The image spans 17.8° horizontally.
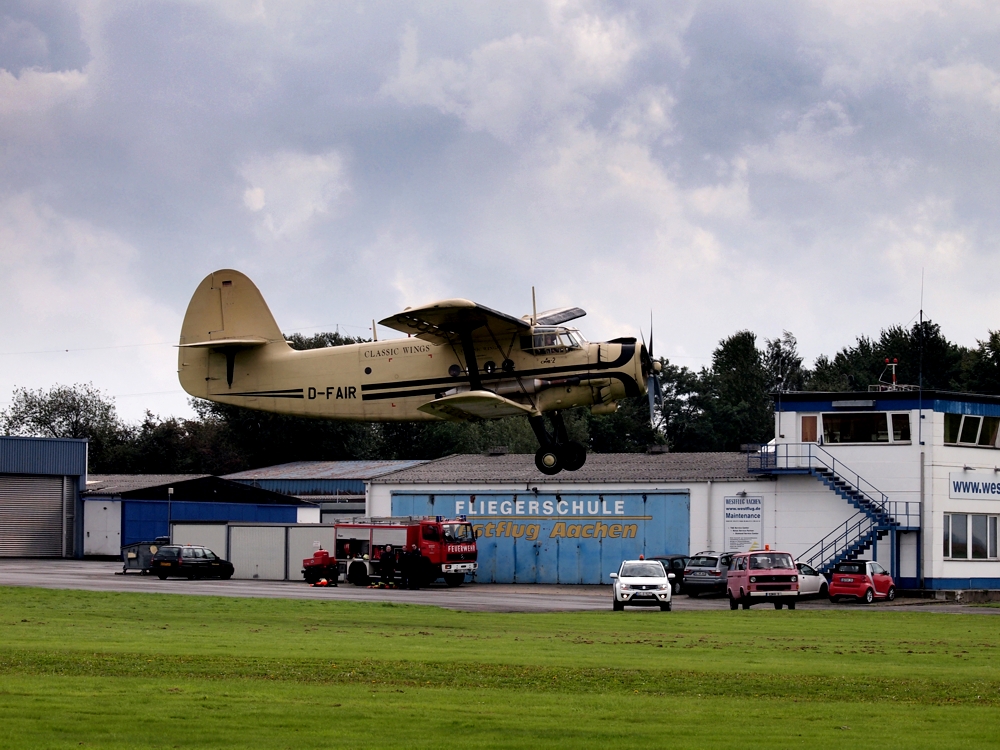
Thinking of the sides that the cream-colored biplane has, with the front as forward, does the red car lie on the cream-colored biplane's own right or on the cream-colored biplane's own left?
on the cream-colored biplane's own left

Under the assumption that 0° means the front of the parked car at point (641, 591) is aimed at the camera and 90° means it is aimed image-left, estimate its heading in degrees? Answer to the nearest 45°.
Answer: approximately 0°

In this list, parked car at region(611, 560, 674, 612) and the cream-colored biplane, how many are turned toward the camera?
1

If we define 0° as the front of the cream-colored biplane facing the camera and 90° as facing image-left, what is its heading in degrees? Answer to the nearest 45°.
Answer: approximately 270°

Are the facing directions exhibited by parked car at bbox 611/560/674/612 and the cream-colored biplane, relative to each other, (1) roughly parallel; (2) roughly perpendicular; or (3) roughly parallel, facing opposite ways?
roughly perpendicular
